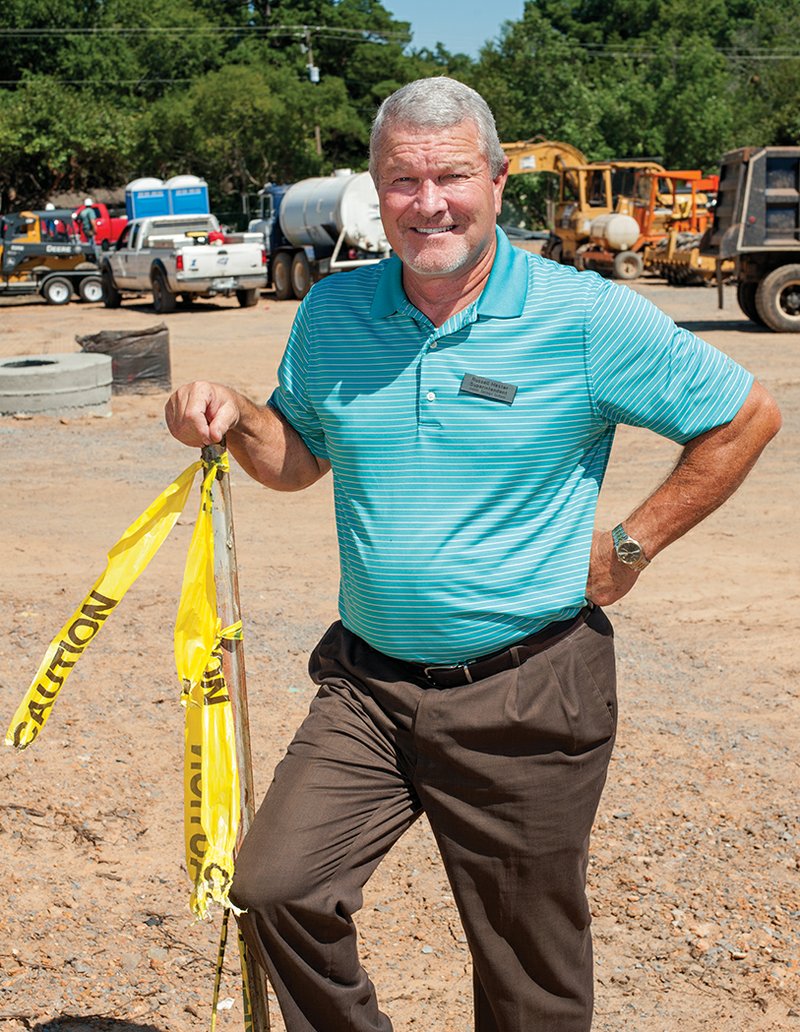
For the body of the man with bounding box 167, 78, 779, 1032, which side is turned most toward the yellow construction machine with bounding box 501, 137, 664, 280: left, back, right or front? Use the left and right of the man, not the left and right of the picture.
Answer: back

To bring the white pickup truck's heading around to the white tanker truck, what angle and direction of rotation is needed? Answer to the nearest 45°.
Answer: approximately 135° to its right

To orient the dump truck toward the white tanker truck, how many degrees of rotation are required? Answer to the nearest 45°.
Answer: approximately 90° to its left

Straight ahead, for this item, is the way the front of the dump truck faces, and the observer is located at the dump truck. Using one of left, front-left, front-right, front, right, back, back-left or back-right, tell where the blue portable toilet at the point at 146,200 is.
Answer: left

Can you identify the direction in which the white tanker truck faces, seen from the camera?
facing away from the viewer and to the left of the viewer

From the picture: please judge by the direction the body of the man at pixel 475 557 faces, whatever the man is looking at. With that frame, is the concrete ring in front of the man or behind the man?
behind

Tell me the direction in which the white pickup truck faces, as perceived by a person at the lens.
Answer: facing away from the viewer and to the left of the viewer

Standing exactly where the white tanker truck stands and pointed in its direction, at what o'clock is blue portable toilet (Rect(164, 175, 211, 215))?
The blue portable toilet is roughly at 1 o'clock from the white tanker truck.

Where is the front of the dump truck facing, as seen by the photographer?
facing away from the viewer and to the right of the viewer

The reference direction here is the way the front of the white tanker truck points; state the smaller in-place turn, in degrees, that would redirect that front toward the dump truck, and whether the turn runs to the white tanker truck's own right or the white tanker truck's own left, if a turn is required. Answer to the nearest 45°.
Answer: approximately 180°

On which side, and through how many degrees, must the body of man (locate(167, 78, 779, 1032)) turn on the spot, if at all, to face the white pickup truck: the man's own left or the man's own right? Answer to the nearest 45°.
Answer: approximately 180°
